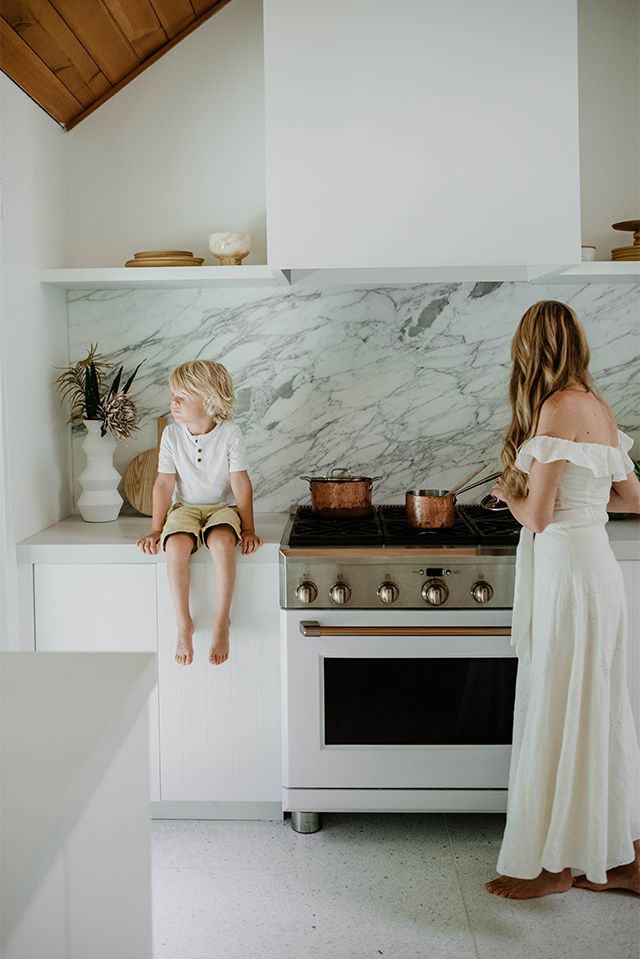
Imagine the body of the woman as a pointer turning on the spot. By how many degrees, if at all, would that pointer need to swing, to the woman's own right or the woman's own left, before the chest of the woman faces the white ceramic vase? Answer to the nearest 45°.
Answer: approximately 45° to the woman's own left

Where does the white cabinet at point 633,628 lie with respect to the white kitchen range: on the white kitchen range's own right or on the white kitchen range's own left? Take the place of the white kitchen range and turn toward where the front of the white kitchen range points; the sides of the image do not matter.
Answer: on the white kitchen range's own left

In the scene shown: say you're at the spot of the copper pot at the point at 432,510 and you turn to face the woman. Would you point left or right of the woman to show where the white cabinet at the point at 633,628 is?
left

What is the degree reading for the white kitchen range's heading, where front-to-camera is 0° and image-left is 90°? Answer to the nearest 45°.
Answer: approximately 0°

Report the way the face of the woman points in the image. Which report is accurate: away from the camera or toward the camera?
away from the camera

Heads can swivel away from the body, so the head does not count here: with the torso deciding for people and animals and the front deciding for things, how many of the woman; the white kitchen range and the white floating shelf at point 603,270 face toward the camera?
2

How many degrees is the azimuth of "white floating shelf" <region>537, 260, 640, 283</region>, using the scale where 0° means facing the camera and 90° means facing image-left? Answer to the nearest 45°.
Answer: approximately 0°

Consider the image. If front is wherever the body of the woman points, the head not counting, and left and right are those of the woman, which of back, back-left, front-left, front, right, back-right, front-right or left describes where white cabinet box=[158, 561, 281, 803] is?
front-left
